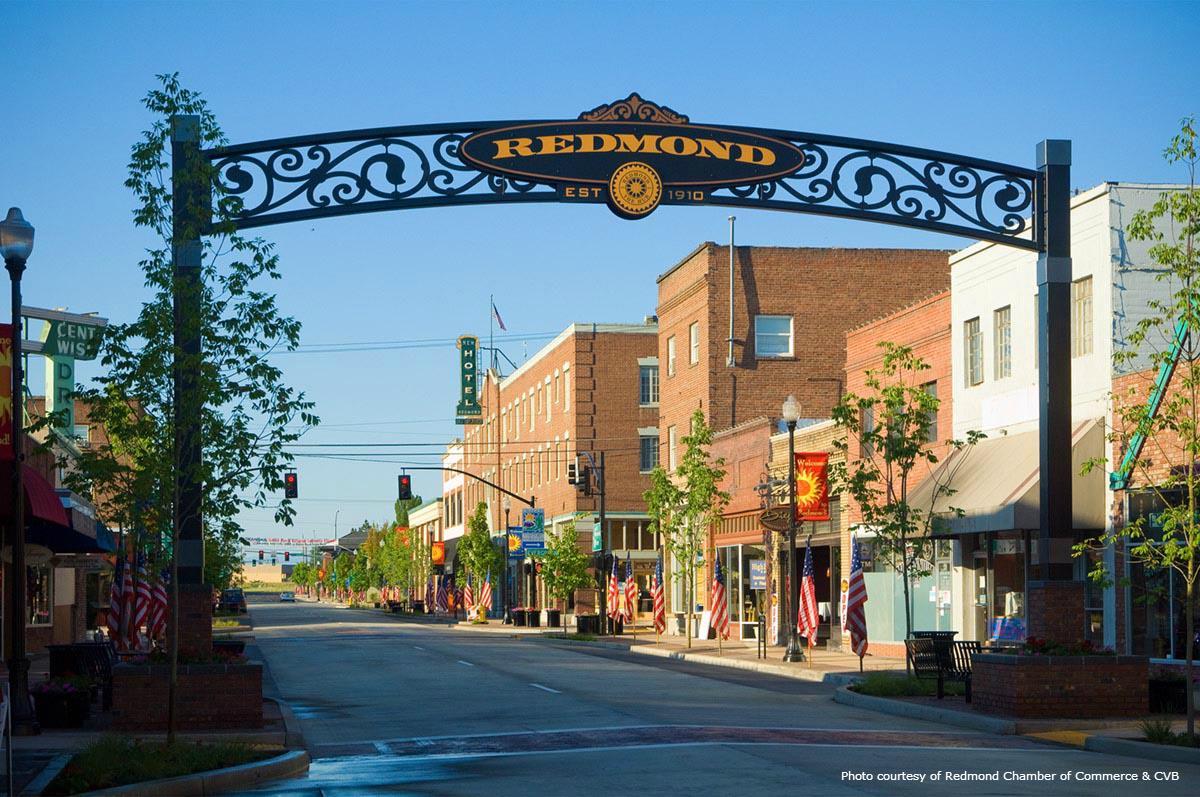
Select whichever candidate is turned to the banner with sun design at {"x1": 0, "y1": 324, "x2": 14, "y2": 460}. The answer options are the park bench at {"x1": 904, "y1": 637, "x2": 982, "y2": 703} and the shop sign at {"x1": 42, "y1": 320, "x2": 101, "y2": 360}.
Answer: the shop sign

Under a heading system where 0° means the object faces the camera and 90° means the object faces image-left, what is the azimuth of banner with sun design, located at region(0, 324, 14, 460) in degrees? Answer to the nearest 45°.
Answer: approximately 0°

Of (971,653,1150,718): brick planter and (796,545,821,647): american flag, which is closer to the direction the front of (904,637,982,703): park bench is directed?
the american flag

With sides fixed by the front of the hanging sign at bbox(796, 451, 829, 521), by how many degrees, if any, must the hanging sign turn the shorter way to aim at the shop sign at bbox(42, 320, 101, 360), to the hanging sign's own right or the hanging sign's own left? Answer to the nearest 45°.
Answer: approximately 90° to the hanging sign's own right

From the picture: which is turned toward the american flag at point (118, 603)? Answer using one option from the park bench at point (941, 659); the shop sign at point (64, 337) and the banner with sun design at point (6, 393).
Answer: the shop sign

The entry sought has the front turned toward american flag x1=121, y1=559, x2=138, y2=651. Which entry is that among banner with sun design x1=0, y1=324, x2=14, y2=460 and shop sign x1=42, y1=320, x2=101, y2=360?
the shop sign

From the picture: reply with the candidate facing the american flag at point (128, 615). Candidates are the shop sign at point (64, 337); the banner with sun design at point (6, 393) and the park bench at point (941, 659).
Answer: the shop sign
